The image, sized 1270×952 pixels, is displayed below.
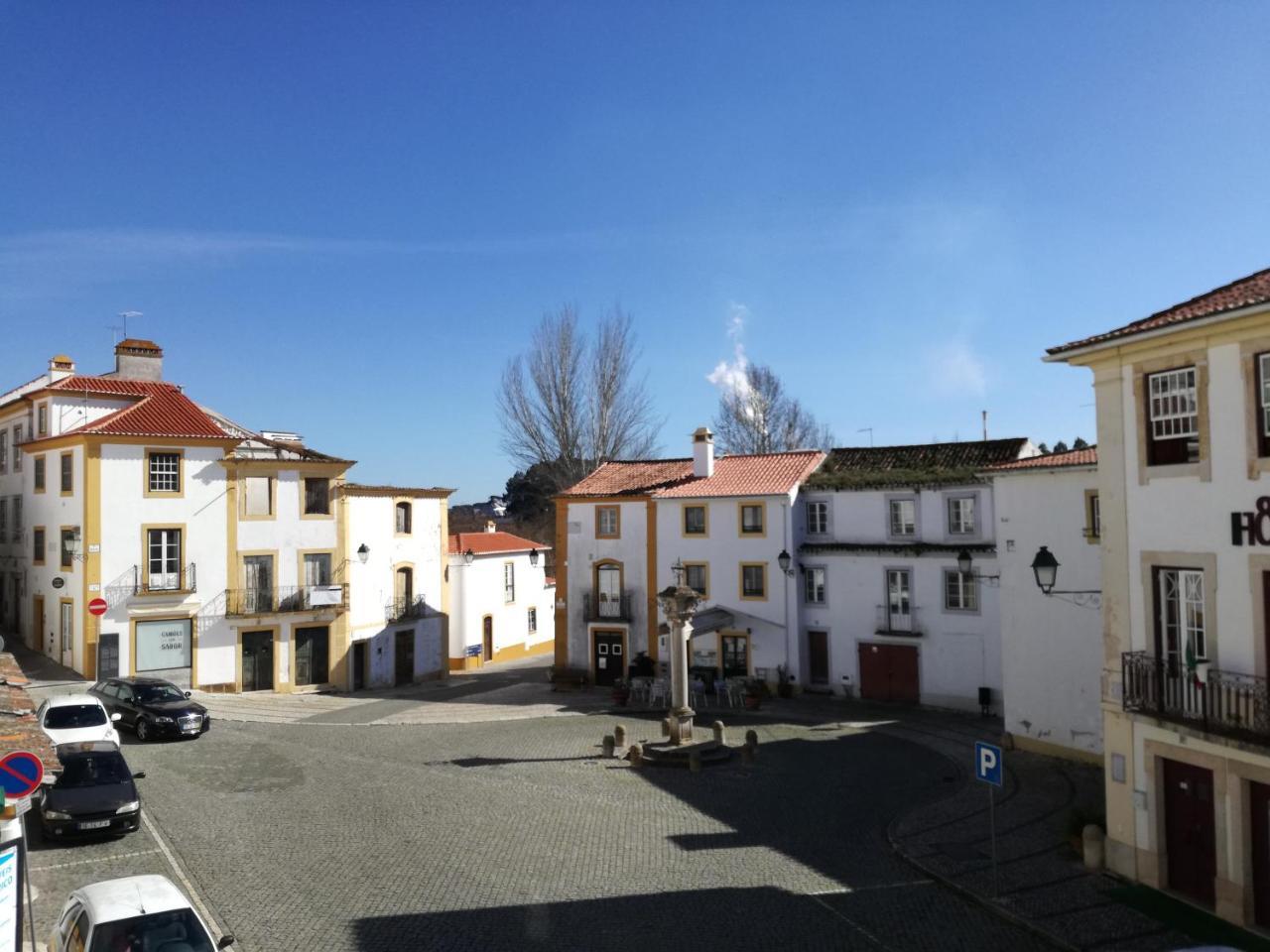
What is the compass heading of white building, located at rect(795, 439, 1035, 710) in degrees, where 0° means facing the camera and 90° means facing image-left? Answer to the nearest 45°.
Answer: approximately 0°

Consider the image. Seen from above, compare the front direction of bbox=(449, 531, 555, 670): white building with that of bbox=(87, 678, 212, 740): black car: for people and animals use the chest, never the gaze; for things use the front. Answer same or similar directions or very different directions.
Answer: same or similar directions

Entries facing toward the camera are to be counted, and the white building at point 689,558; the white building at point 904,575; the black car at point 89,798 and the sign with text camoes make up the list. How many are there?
4

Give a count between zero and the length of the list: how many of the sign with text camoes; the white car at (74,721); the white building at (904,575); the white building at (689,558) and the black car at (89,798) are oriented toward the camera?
5

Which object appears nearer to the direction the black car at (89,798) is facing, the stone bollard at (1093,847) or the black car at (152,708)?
the stone bollard

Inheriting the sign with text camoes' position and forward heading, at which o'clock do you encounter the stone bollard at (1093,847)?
The stone bollard is roughly at 11 o'clock from the sign with text camoes.

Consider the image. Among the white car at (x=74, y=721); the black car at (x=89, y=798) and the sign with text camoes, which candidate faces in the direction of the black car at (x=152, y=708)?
the sign with text camoes

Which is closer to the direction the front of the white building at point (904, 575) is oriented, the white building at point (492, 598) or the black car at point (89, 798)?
the black car

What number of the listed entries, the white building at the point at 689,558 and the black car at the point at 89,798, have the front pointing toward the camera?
2

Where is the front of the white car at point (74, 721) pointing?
toward the camera

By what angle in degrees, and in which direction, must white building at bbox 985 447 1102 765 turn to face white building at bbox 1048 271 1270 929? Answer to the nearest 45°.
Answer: approximately 45° to its left

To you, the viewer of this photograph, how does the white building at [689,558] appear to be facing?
facing the viewer

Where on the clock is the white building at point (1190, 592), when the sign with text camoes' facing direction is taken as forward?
The white building is roughly at 11 o'clock from the sign with text camoes.

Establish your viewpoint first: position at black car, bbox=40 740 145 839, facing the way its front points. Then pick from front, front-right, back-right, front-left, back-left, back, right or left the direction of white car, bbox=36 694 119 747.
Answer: back

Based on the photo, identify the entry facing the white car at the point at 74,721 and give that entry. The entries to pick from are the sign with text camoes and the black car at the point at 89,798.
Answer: the sign with text camoes

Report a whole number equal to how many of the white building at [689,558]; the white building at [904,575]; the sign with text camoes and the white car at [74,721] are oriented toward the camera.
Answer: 4

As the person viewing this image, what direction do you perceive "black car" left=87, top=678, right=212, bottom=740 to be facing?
facing the viewer and to the right of the viewer
